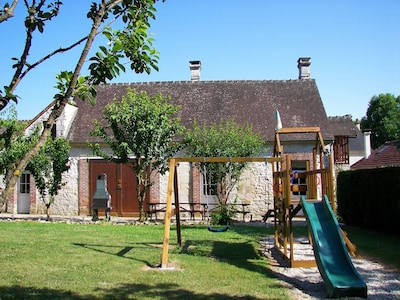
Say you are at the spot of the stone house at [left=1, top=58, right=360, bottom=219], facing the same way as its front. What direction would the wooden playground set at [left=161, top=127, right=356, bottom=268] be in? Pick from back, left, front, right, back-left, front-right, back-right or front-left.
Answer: front

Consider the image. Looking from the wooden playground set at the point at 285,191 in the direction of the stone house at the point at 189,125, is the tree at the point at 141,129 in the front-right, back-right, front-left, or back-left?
front-left

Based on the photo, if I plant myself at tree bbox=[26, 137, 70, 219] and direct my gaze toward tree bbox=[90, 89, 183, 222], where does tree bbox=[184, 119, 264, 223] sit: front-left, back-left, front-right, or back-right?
front-left

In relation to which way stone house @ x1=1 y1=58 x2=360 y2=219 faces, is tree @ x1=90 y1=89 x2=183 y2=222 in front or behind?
in front

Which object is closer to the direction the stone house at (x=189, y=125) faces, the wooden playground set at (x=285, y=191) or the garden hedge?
the wooden playground set

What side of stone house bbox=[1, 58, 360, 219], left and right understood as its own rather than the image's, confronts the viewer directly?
front

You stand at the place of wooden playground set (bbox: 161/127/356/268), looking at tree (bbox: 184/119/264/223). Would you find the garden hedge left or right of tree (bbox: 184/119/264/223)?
right

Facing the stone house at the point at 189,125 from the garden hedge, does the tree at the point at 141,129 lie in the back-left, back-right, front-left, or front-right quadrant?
front-left

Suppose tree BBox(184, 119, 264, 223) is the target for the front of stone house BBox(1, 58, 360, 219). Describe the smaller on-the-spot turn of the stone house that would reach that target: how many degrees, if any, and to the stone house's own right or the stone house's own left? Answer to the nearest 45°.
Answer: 0° — it already faces it
